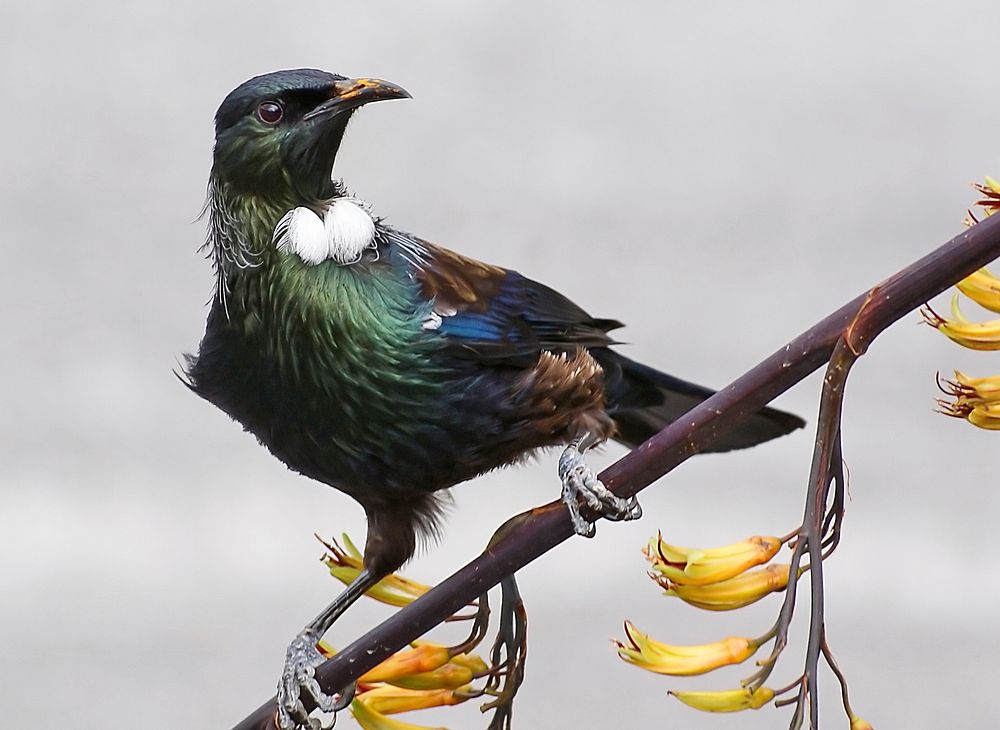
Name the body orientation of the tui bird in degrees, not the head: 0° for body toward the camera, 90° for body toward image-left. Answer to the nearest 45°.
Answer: approximately 45°
